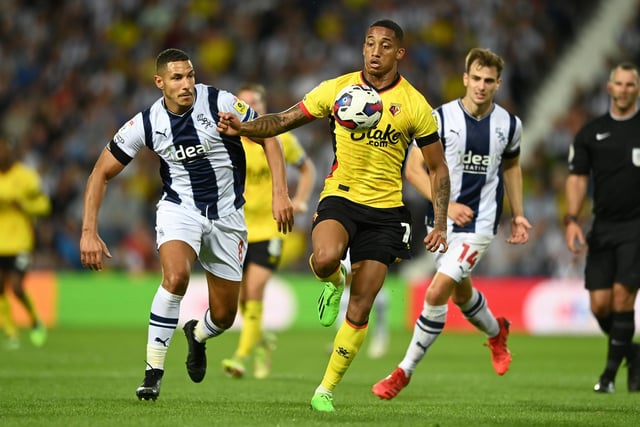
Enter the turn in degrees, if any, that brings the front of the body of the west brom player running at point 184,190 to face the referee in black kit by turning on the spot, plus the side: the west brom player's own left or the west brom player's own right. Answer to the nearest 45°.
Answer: approximately 90° to the west brom player's own left

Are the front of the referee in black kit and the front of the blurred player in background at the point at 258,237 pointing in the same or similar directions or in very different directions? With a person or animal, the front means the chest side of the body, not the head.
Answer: same or similar directions

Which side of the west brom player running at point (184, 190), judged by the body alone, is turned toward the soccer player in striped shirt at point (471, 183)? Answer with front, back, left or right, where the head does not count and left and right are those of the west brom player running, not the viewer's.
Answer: left

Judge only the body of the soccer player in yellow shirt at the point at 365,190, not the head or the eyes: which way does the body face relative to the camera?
toward the camera

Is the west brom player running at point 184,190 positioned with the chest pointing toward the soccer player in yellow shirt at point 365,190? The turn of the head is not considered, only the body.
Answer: no

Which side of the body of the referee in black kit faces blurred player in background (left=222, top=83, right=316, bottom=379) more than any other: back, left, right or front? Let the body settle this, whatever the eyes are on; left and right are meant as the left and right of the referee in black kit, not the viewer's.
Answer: right

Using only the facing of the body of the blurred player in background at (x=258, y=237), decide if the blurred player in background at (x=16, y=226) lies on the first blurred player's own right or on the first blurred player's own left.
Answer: on the first blurred player's own right

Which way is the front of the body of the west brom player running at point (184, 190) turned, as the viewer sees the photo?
toward the camera

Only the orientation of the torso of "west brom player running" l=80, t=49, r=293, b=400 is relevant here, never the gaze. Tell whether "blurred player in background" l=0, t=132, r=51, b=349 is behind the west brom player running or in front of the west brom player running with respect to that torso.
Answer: behind

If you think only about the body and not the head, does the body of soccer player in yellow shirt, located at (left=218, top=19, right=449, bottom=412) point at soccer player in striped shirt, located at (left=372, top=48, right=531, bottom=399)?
no

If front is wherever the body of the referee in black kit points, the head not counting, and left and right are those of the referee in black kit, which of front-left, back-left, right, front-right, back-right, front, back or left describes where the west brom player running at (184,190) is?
front-right

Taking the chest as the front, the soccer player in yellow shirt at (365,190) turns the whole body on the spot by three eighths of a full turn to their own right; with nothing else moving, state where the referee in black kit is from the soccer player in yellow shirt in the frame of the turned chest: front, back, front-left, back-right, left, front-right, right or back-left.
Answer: right

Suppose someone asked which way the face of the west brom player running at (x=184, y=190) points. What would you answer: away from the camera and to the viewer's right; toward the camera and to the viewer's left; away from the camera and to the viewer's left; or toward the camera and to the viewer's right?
toward the camera and to the viewer's right

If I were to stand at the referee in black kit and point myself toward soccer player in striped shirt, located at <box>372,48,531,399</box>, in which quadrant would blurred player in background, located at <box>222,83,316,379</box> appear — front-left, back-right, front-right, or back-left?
front-right

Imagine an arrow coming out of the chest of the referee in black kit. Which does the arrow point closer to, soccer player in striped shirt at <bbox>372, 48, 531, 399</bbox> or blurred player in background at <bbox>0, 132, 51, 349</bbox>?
the soccer player in striped shirt
